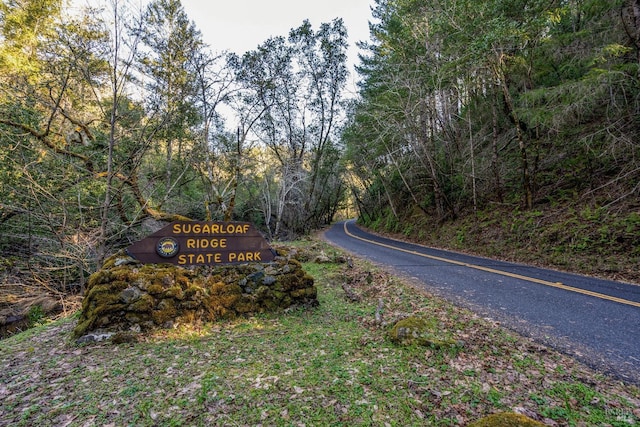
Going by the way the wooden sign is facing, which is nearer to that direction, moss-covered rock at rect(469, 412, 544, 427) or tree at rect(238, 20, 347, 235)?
the moss-covered rock

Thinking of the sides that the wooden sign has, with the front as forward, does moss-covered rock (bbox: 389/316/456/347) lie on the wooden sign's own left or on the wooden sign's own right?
on the wooden sign's own left

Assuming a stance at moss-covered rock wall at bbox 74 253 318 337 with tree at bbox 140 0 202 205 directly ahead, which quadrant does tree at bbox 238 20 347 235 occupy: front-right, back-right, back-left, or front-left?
front-right

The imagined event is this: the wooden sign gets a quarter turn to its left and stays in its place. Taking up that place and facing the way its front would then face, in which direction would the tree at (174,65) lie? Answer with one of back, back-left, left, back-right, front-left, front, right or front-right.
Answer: left

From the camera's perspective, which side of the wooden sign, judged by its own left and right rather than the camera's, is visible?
front

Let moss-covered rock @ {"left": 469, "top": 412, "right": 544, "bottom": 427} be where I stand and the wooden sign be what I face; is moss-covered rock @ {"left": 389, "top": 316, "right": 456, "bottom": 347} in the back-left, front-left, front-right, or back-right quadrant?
front-right

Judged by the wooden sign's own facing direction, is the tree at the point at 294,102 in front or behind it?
behind

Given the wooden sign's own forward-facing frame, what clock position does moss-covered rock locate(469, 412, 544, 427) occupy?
The moss-covered rock is roughly at 11 o'clock from the wooden sign.

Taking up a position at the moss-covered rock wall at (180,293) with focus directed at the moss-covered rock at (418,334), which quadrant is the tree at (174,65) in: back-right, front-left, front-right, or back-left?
back-left
